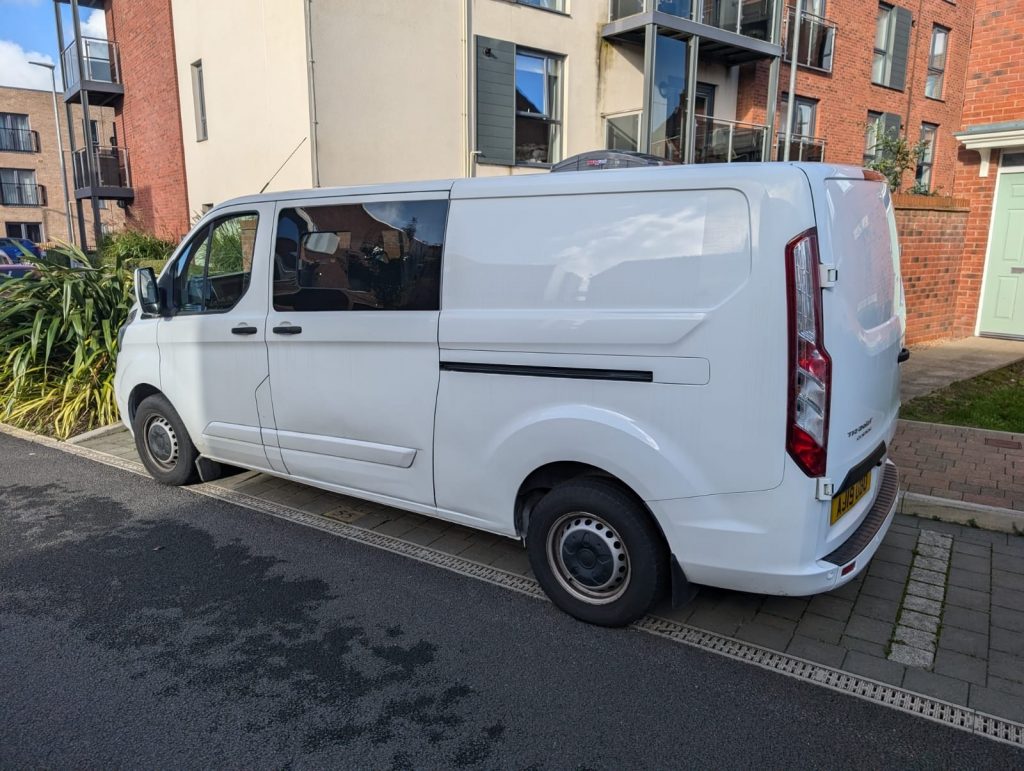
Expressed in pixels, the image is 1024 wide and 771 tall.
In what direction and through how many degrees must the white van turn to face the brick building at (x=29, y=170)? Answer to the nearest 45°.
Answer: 0° — it already faces it

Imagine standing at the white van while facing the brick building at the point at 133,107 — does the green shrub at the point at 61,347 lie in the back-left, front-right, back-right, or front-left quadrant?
front-left

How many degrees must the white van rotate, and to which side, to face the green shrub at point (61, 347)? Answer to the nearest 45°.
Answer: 0° — it already faces it

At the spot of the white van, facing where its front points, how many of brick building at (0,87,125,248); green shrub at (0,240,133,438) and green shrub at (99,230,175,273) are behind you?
0

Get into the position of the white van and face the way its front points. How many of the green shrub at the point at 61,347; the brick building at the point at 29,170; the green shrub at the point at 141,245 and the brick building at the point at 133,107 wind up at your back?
0

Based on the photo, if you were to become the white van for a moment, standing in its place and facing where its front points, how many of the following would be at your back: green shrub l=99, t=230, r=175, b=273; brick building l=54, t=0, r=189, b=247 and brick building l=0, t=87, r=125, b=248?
0

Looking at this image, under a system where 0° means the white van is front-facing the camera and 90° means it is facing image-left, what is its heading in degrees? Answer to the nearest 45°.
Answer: approximately 135°

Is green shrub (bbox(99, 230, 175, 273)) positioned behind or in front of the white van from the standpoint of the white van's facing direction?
in front

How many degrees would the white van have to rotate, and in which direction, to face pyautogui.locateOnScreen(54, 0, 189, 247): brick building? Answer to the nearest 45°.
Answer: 0° — it already faces it
